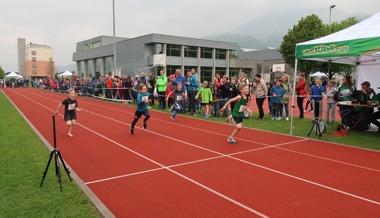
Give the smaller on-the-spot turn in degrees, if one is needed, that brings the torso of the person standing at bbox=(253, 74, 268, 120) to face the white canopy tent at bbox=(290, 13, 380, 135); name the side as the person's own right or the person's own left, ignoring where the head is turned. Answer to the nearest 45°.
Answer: approximately 90° to the person's own left

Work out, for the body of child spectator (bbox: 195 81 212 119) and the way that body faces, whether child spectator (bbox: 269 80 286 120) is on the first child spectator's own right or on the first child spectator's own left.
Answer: on the first child spectator's own left

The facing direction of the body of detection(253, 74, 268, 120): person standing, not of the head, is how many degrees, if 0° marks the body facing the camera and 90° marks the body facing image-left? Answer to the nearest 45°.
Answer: approximately 45°

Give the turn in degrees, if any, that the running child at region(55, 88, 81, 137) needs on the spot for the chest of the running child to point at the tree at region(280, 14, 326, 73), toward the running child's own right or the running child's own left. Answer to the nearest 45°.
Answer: approximately 90° to the running child's own left

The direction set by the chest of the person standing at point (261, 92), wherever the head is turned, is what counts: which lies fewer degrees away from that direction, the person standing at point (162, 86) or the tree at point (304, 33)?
the person standing

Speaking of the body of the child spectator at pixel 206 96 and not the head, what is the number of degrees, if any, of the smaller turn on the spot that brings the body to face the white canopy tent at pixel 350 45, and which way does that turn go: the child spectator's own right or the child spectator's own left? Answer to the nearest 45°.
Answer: approximately 90° to the child spectator's own left

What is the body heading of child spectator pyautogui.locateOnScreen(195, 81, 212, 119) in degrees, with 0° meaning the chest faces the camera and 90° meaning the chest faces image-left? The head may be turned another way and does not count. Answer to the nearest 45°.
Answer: approximately 45°

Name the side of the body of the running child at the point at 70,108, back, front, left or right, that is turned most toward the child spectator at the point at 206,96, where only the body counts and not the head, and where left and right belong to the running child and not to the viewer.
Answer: left

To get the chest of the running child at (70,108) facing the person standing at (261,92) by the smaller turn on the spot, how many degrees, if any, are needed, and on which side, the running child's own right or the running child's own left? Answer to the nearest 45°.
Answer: approximately 45° to the running child's own left

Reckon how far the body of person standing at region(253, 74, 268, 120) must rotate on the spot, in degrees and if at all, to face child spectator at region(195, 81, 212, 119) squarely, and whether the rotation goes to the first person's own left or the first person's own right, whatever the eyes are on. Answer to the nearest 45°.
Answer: approximately 45° to the first person's own right

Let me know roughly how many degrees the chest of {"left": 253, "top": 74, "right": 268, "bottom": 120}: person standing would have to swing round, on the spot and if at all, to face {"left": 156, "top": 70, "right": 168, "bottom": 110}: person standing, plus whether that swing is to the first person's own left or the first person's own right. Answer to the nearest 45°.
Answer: approximately 90° to the first person's own right
